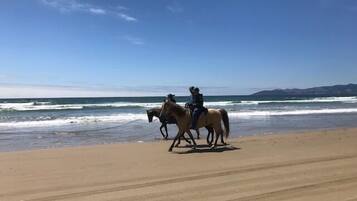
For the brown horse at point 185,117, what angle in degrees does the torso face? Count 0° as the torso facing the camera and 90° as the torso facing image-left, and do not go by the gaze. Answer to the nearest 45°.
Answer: approximately 90°
